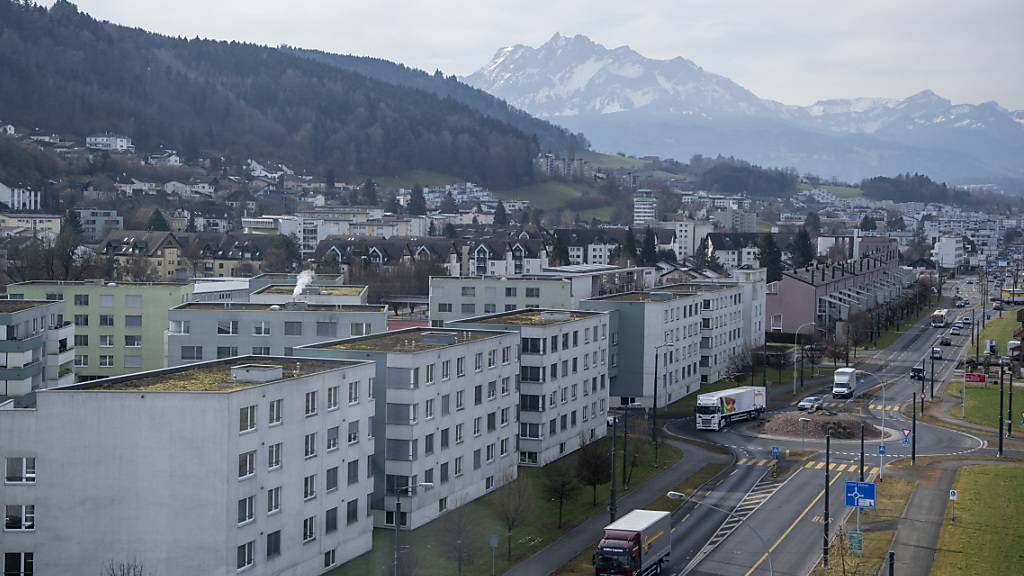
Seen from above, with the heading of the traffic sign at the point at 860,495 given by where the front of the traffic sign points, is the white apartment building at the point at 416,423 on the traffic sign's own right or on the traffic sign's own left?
on the traffic sign's own right

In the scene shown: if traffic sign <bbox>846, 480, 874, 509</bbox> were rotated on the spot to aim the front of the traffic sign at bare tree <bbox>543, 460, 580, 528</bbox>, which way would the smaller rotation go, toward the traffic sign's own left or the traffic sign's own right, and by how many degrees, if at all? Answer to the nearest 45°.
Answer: approximately 90° to the traffic sign's own right

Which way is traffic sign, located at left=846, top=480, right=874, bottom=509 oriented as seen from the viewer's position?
toward the camera

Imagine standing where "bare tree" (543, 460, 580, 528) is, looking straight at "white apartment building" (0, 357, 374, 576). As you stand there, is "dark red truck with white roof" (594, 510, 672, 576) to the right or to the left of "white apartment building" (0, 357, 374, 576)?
left

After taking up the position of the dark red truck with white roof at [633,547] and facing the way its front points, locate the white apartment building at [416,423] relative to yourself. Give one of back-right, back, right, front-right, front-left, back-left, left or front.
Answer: right

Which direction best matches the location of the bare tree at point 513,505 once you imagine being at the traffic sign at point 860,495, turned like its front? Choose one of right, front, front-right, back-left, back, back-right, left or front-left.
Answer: right

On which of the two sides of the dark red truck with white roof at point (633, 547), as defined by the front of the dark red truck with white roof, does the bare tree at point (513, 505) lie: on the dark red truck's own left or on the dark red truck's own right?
on the dark red truck's own right

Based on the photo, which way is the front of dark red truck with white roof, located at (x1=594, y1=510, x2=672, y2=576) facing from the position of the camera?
facing the viewer and to the left of the viewer

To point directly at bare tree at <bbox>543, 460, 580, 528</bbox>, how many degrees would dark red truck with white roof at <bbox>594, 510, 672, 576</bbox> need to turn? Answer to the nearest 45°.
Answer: approximately 135° to its right

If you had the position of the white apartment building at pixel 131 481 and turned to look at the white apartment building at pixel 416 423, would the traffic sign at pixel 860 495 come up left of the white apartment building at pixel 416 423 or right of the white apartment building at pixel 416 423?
right

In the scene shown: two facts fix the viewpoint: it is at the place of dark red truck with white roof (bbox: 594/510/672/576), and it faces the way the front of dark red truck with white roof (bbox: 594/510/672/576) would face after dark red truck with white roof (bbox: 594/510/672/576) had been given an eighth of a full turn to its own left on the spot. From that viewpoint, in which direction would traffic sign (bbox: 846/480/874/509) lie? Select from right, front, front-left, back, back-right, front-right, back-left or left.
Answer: back-left

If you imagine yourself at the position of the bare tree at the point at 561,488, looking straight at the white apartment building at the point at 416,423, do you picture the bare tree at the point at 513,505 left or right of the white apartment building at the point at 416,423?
left
